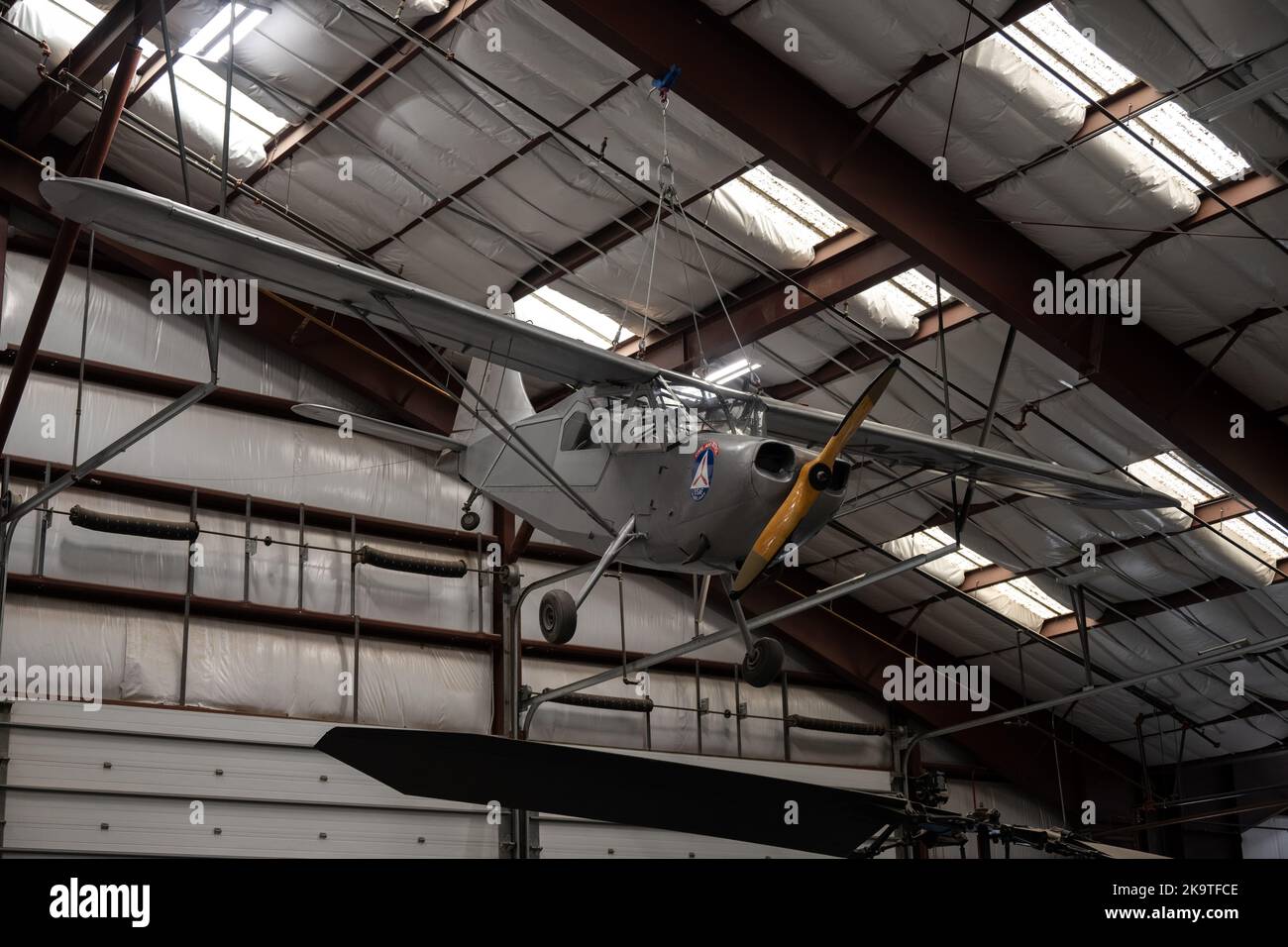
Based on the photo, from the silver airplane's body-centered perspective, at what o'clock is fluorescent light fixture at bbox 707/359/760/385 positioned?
The fluorescent light fixture is roughly at 8 o'clock from the silver airplane.

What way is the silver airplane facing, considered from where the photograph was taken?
facing the viewer and to the right of the viewer
